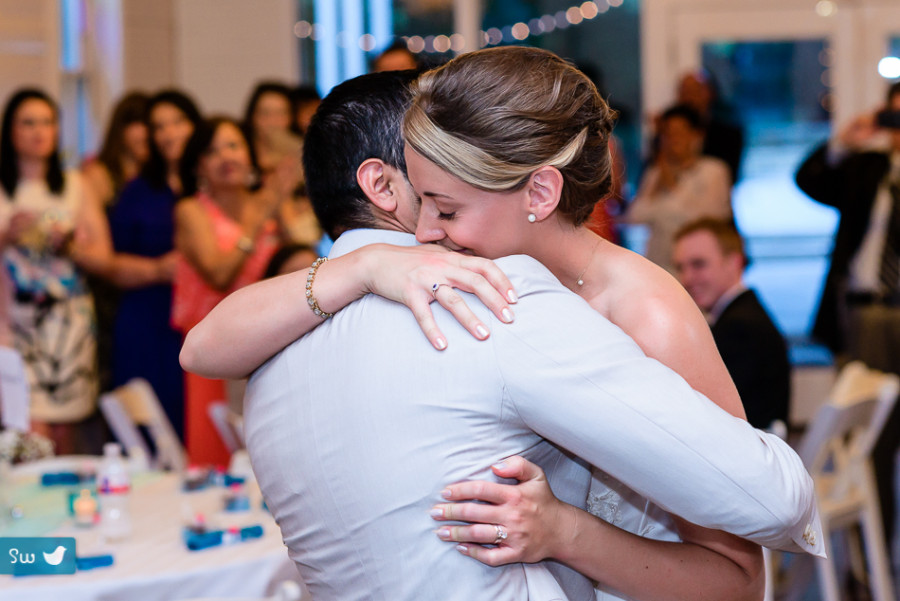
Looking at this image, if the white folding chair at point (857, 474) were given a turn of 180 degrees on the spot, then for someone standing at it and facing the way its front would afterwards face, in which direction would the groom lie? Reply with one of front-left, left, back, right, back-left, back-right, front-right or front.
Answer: back-right

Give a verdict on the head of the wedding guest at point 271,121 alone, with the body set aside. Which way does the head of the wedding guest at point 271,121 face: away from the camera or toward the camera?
toward the camera

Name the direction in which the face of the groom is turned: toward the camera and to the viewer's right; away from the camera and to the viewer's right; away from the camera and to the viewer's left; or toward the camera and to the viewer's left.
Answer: away from the camera and to the viewer's right

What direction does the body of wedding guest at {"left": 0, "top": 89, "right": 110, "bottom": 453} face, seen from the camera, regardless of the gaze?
toward the camera

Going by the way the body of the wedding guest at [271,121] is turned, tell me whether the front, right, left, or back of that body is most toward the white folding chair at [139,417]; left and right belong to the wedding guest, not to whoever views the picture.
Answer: front

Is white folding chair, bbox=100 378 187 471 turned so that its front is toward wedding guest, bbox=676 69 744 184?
no

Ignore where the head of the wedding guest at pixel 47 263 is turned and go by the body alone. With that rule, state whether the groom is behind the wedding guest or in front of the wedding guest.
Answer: in front

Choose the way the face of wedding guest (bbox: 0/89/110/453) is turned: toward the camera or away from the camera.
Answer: toward the camera

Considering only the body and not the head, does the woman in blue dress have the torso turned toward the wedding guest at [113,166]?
no

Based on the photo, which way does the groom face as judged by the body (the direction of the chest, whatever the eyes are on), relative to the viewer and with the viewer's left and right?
facing away from the viewer and to the right of the viewer

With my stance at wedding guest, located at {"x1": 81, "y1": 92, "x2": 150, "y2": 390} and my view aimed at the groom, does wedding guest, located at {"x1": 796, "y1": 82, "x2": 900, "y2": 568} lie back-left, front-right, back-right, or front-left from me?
front-left

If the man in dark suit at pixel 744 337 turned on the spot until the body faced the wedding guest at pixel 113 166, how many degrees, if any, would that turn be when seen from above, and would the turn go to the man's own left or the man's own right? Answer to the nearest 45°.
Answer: approximately 45° to the man's own right

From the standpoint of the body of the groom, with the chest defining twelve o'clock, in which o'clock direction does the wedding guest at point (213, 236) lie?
The wedding guest is roughly at 10 o'clock from the groom.

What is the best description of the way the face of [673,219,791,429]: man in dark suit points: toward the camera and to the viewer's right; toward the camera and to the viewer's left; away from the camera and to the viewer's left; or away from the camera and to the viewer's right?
toward the camera and to the viewer's left

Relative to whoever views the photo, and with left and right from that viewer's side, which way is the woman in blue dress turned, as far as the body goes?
facing the viewer and to the right of the viewer

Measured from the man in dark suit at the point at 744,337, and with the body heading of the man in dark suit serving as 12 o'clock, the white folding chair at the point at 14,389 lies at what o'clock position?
The white folding chair is roughly at 11 o'clock from the man in dark suit.
